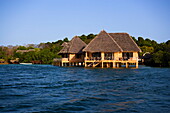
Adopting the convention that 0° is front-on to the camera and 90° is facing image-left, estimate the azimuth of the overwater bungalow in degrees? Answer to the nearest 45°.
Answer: approximately 0°
